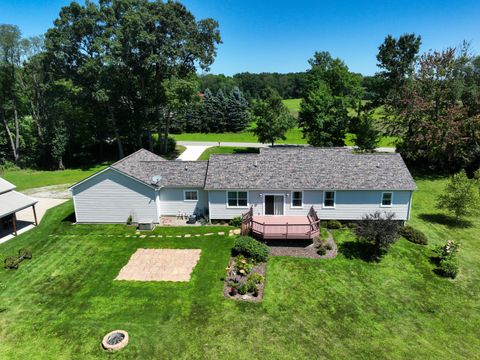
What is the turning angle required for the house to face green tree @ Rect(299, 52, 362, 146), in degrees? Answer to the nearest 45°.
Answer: approximately 45° to its right

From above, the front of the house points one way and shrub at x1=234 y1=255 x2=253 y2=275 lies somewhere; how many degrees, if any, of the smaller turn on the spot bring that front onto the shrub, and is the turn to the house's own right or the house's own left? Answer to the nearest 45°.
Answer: approximately 180°

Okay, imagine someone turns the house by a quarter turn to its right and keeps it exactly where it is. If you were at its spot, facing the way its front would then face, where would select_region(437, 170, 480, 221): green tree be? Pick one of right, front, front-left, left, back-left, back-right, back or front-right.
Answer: front

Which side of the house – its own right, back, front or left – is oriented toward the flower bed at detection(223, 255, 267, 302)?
back

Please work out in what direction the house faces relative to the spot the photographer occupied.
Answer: facing away from the viewer

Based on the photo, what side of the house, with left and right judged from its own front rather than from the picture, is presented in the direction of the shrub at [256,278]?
back

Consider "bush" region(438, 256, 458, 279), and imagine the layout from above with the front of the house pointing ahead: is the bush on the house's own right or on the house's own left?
on the house's own right

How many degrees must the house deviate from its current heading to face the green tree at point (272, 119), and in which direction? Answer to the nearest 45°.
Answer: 0° — it already faces it

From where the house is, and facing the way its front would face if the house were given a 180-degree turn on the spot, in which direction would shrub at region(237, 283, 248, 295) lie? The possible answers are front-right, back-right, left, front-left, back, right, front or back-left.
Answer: front

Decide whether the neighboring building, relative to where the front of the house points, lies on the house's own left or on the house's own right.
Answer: on the house's own left

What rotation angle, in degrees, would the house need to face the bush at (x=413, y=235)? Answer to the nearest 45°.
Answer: approximately 90° to its right

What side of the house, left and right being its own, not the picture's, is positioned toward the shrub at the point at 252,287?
back

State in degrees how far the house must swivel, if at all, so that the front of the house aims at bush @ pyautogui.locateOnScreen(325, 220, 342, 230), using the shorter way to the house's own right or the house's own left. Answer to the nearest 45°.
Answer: approximately 90° to the house's own right

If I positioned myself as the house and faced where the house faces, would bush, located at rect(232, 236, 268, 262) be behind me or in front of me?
behind
